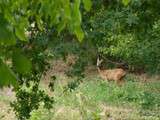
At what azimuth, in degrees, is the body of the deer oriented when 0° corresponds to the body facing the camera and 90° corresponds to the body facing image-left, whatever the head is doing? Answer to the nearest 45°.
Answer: approximately 90°
